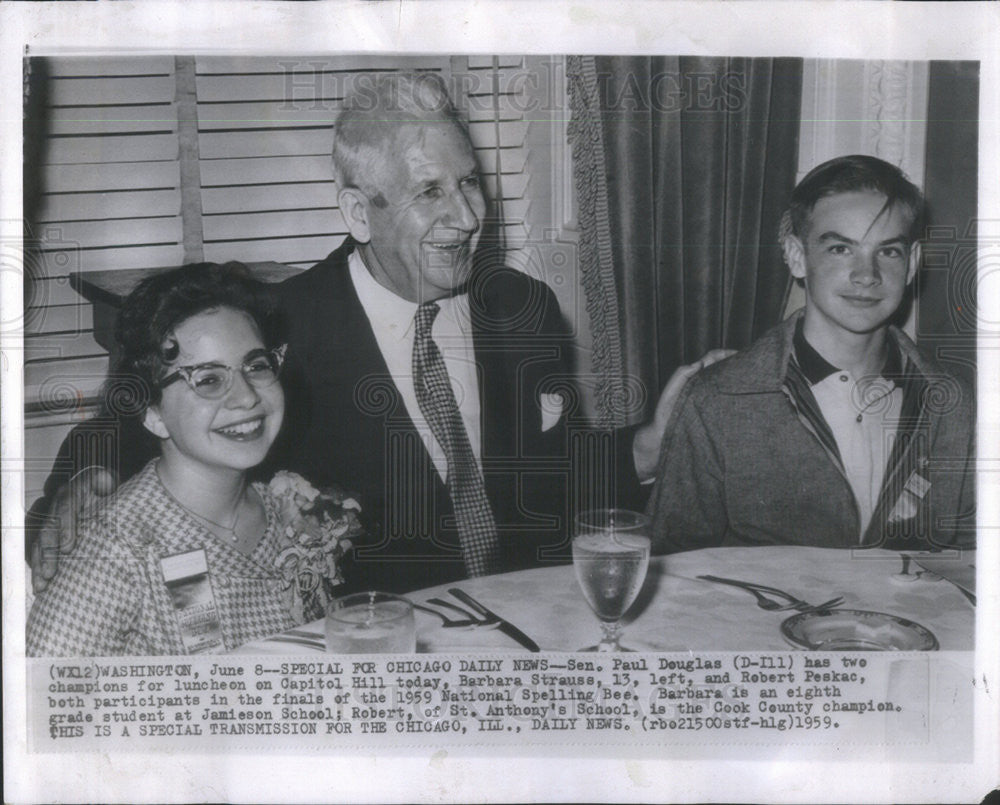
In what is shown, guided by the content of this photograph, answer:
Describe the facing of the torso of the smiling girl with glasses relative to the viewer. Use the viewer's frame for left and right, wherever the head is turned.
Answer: facing the viewer and to the right of the viewer

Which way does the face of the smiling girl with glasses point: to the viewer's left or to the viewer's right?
to the viewer's right
